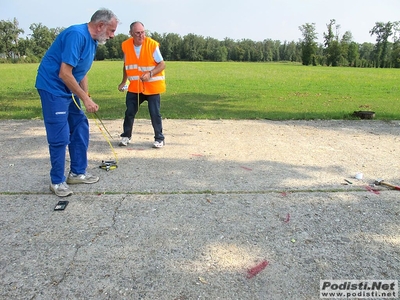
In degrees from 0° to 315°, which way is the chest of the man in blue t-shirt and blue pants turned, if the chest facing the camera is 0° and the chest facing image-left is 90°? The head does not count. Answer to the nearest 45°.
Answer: approximately 270°

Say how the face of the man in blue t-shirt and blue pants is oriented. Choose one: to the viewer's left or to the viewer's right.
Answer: to the viewer's right
